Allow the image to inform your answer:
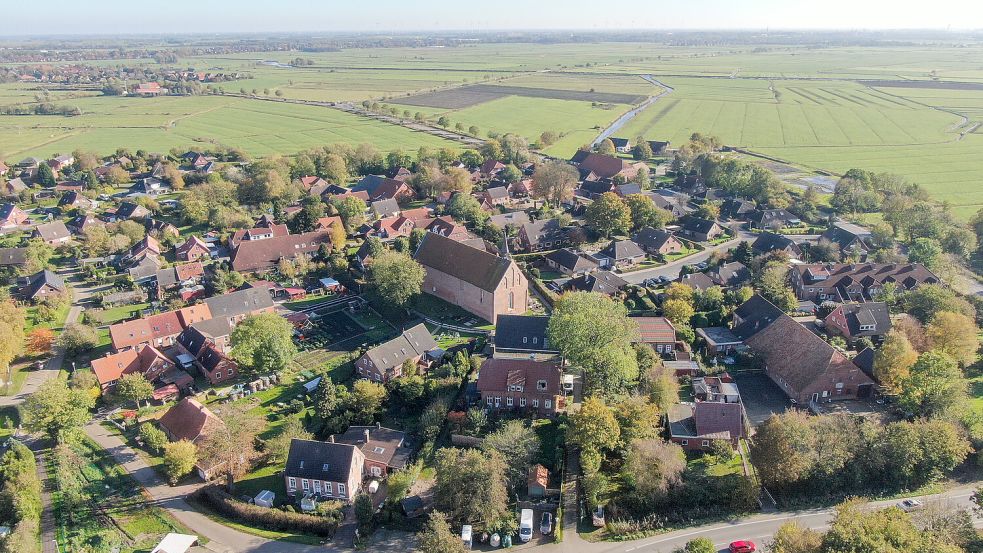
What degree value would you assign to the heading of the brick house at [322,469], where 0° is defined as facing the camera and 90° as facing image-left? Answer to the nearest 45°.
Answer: approximately 0°

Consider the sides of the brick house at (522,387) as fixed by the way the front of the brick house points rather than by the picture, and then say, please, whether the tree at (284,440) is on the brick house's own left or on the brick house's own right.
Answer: on the brick house's own right

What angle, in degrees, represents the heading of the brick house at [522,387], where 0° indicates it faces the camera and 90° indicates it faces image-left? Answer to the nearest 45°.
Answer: approximately 0°

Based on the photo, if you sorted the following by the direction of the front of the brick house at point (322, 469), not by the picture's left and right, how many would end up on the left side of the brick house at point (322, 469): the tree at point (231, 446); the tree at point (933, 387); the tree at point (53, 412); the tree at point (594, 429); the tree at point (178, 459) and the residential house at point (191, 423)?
2

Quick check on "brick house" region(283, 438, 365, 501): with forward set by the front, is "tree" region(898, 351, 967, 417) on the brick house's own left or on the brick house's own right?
on the brick house's own left

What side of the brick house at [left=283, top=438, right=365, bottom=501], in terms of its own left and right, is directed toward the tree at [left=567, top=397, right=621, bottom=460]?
left

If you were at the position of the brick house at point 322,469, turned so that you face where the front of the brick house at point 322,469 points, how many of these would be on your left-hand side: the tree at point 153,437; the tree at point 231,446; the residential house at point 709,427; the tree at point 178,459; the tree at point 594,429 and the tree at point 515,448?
3

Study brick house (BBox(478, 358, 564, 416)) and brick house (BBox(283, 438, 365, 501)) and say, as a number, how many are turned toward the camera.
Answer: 2

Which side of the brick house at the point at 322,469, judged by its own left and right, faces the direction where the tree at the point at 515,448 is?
left

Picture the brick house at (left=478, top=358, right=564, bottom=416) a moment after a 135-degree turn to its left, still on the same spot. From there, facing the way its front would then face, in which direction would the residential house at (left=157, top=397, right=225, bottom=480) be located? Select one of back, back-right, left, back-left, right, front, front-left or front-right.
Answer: back-left

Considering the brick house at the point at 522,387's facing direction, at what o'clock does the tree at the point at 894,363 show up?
The tree is roughly at 9 o'clock from the brick house.

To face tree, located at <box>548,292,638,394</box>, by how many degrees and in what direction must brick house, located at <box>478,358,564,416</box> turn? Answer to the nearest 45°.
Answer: approximately 90° to its left
